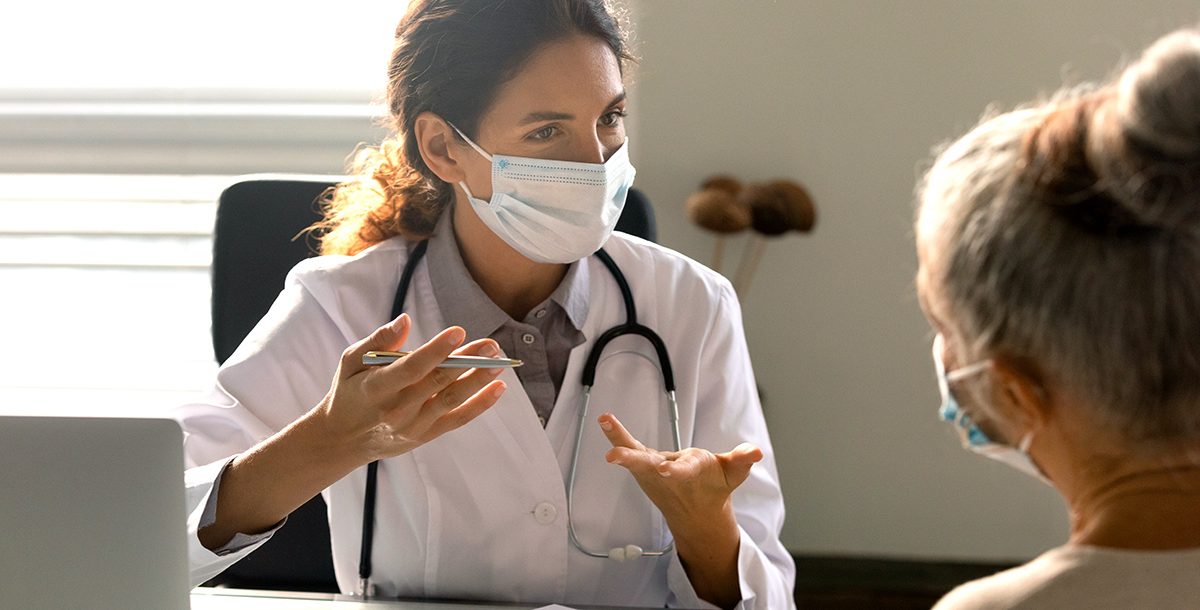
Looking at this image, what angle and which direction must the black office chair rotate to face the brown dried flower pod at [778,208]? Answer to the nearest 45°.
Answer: approximately 135° to its left

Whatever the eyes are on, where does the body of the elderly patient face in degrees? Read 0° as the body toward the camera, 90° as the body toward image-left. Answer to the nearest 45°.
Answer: approximately 135°

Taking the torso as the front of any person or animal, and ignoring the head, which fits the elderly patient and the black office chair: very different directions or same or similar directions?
very different directions

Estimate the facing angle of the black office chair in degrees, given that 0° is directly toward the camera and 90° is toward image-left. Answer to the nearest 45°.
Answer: approximately 0°

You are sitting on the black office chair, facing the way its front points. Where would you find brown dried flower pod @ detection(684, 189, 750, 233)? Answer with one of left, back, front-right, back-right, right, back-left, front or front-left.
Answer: back-left

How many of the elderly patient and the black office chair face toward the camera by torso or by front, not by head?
1

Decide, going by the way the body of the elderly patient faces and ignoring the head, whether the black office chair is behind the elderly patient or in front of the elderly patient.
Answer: in front

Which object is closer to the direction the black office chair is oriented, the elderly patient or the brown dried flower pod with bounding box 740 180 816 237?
the elderly patient

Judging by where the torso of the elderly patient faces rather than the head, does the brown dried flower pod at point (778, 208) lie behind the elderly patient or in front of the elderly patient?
in front

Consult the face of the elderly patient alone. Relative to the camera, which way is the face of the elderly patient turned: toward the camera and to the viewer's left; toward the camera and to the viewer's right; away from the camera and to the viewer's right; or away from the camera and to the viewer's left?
away from the camera and to the viewer's left

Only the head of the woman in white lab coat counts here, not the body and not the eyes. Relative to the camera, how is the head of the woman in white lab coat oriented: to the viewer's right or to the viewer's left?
to the viewer's right

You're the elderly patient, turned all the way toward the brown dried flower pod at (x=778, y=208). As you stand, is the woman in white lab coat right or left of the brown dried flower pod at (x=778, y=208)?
left

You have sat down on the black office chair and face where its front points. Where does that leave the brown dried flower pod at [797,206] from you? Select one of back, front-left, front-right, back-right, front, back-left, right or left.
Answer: back-left

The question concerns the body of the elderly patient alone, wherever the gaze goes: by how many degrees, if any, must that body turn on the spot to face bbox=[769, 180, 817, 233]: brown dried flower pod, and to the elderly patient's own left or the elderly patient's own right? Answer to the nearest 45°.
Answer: approximately 45° to the elderly patient's own right
